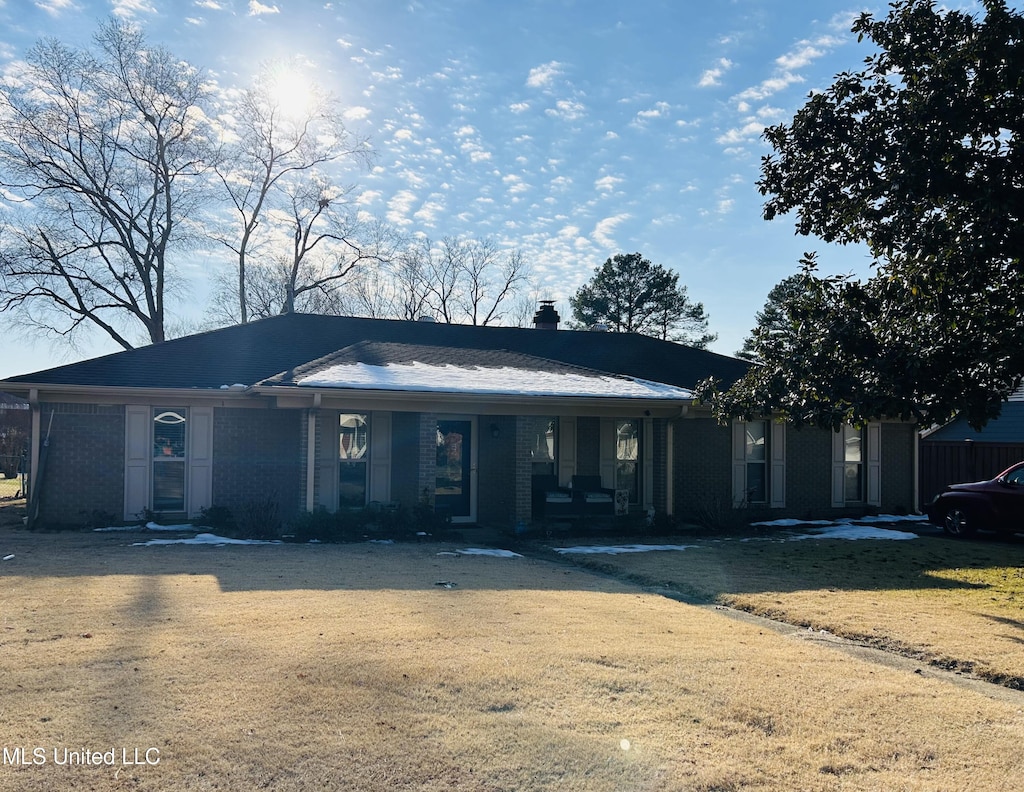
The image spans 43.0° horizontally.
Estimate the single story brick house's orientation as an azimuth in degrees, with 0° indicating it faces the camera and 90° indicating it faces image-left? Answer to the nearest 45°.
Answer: approximately 0°

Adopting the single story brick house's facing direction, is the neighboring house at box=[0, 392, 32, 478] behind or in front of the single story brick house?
behind

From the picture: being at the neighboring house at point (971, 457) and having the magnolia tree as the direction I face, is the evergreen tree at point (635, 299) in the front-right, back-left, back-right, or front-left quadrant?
back-right

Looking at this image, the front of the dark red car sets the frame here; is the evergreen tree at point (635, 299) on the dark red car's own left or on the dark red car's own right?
on the dark red car's own right

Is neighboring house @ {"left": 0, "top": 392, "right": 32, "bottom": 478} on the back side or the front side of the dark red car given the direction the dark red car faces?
on the front side

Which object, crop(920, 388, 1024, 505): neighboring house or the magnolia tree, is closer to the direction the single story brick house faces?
the magnolia tree

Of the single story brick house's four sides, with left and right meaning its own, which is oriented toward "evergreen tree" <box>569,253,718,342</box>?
back
